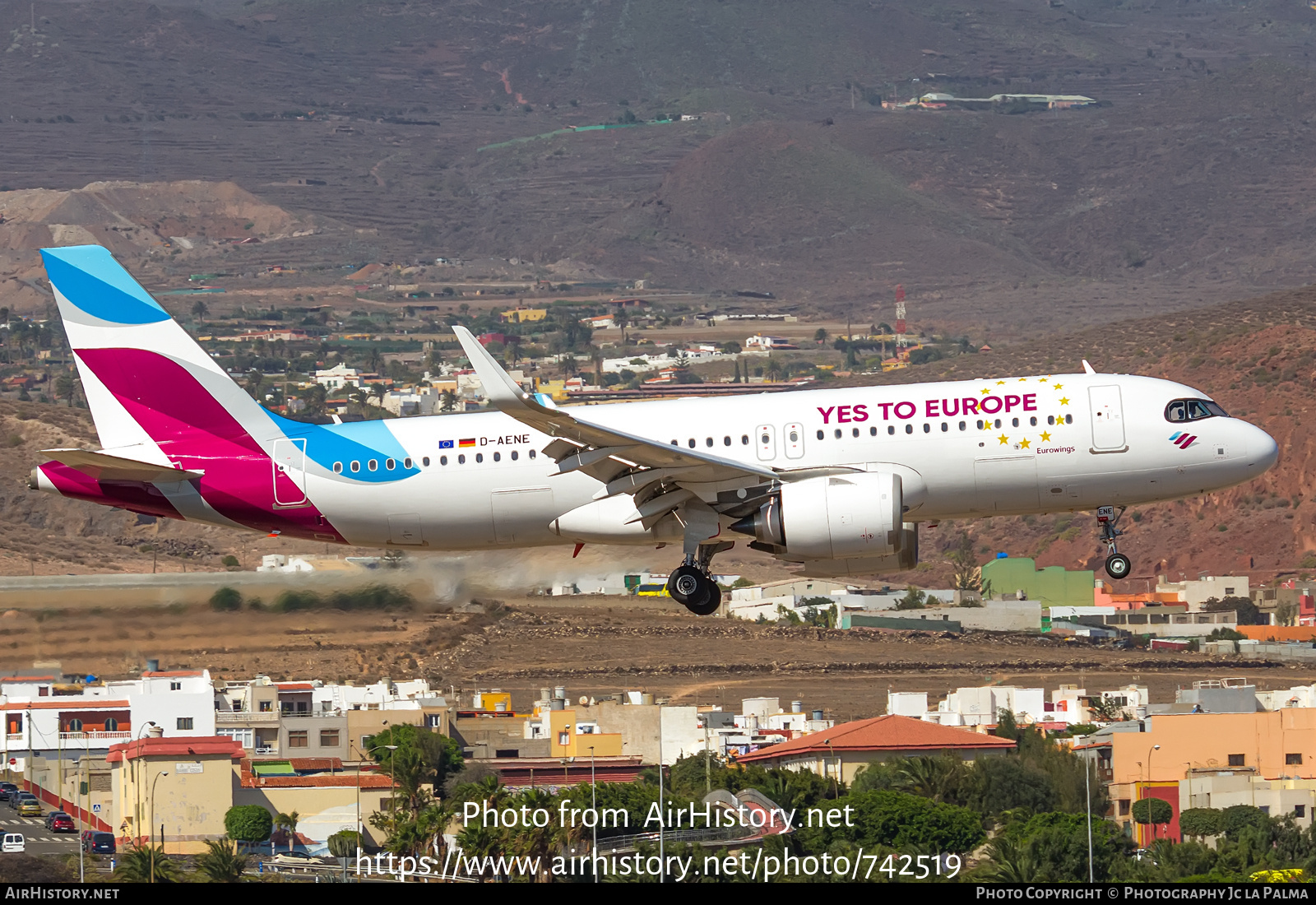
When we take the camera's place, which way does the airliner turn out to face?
facing to the right of the viewer
